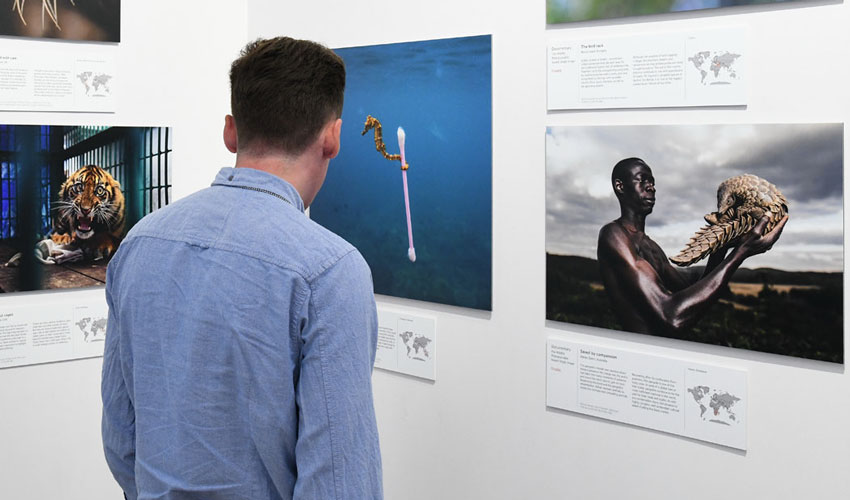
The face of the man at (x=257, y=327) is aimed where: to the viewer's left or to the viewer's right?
to the viewer's right

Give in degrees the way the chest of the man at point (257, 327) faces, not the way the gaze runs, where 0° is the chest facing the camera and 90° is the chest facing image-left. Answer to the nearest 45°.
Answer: approximately 225°

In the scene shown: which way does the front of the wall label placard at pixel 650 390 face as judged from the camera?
facing the viewer and to the left of the viewer

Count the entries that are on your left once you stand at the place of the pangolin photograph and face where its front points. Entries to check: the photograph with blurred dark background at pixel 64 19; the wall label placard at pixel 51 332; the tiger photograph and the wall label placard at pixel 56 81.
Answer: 0

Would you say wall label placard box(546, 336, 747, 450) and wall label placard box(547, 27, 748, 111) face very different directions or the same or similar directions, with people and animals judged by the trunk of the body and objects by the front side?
same or similar directions

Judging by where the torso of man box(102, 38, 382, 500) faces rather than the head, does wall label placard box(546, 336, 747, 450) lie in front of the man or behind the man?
in front

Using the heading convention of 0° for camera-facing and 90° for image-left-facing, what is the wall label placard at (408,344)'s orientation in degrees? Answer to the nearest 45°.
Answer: approximately 45°

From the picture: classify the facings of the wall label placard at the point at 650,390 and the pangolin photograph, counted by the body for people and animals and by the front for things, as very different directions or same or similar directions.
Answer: same or similar directions

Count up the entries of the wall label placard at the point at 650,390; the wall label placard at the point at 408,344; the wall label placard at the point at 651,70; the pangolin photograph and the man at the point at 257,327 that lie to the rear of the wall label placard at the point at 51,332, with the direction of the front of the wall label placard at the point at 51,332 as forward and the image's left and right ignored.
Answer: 0

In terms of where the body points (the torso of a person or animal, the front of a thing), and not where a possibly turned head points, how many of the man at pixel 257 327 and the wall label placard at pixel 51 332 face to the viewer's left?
0

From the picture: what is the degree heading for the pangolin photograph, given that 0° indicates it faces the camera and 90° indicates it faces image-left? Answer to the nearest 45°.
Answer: approximately 45°

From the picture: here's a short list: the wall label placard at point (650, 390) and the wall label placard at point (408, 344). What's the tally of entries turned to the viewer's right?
0

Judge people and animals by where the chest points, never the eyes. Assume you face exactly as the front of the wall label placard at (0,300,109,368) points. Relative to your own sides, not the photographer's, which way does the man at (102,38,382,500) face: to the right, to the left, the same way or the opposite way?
to the left

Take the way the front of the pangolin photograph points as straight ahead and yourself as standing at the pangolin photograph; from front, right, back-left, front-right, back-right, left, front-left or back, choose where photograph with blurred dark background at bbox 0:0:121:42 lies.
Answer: front-right

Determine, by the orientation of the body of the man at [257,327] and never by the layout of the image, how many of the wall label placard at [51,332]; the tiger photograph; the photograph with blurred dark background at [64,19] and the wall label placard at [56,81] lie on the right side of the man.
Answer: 0

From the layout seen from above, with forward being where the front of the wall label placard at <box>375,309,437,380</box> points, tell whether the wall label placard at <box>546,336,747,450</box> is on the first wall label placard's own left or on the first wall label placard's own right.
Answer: on the first wall label placard's own left

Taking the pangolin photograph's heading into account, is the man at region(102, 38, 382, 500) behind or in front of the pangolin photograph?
in front

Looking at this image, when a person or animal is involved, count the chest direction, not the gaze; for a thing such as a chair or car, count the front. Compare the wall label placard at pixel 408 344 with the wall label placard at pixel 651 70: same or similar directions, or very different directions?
same or similar directions

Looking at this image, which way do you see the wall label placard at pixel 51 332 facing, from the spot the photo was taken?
facing the viewer and to the right of the viewer
